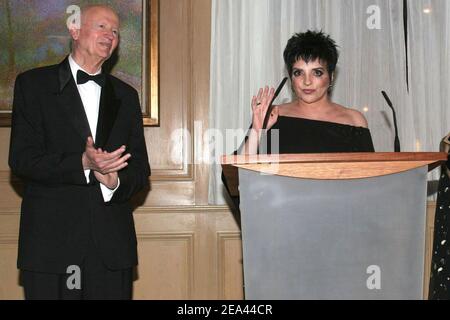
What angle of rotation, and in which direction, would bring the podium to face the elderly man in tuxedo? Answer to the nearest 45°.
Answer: approximately 90° to its right

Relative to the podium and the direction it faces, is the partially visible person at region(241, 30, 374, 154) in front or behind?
behind

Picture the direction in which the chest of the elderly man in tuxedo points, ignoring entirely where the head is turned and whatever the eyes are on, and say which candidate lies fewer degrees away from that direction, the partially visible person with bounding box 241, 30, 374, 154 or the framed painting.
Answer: the partially visible person

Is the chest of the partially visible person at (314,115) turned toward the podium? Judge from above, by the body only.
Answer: yes

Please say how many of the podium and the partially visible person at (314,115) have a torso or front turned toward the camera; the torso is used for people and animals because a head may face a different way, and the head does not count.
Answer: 2

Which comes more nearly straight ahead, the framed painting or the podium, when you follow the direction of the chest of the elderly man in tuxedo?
the podium

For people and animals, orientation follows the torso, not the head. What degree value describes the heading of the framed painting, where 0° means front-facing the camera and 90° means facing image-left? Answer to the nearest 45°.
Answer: approximately 0°

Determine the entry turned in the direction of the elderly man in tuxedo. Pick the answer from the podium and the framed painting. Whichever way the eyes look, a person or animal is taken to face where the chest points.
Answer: the framed painting
